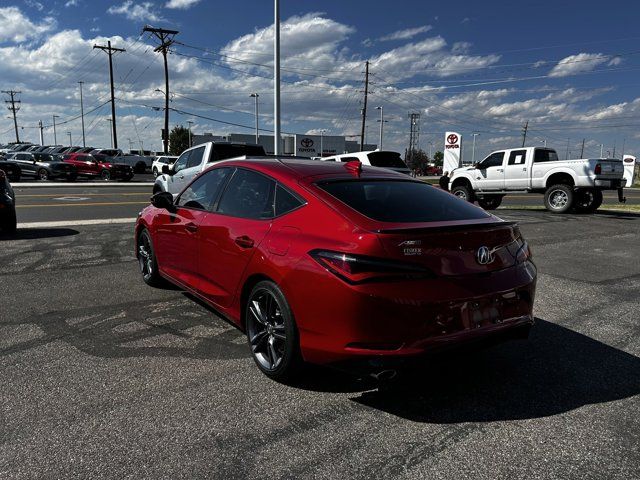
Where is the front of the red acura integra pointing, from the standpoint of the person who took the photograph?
facing away from the viewer and to the left of the viewer

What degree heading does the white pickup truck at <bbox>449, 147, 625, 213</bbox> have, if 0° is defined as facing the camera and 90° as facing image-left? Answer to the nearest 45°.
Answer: approximately 135°

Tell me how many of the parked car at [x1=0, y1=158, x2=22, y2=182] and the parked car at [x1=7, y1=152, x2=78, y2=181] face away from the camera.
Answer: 0

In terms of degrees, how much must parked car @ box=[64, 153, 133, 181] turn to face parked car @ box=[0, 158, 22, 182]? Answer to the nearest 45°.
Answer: approximately 135° to its right

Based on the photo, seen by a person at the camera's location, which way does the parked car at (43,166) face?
facing the viewer and to the right of the viewer
